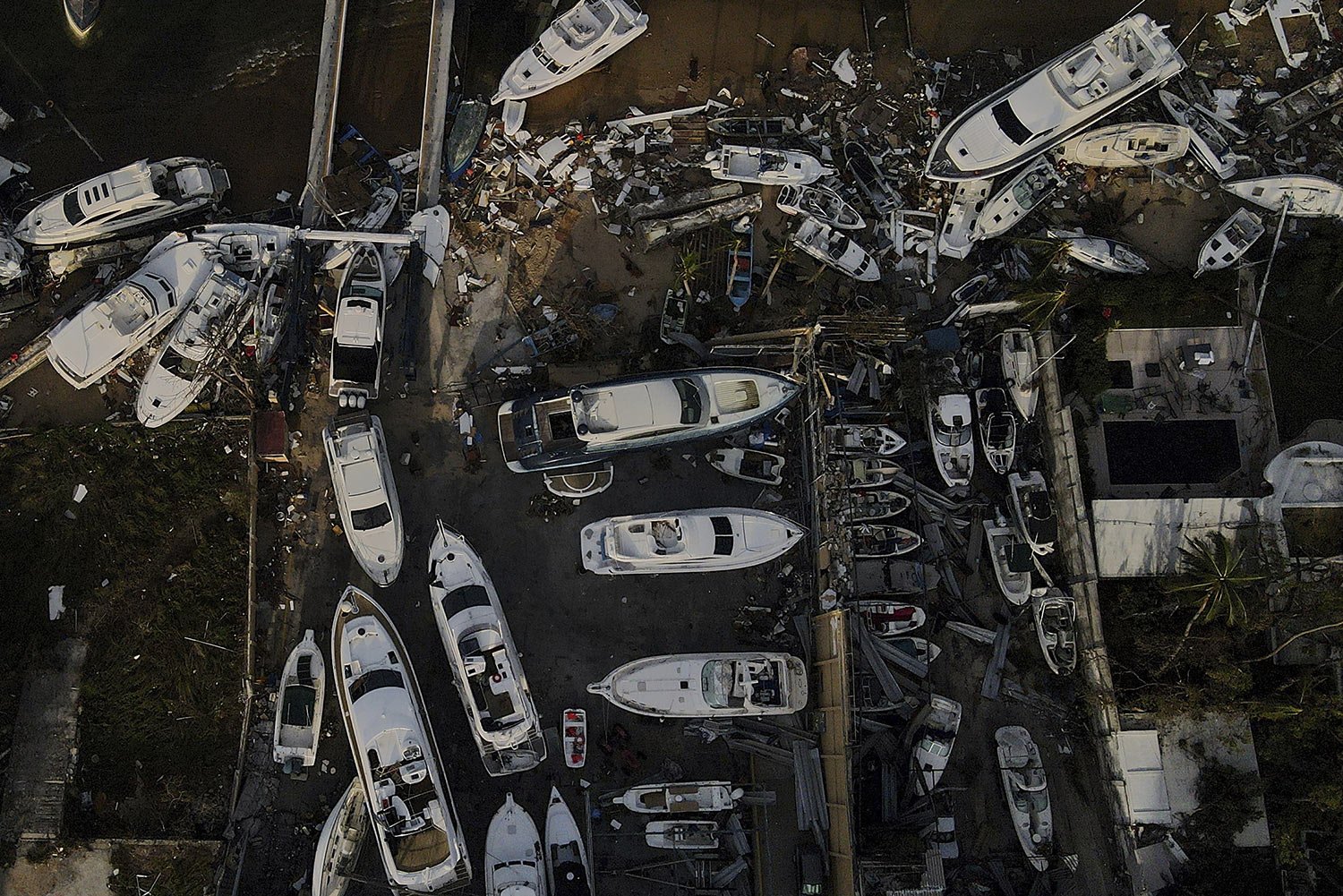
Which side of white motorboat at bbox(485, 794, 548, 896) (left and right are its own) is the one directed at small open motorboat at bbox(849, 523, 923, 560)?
right

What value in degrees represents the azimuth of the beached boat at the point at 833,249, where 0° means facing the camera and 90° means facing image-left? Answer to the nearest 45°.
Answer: approximately 315°

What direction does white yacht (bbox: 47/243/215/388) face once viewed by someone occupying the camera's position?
facing away from the viewer and to the right of the viewer

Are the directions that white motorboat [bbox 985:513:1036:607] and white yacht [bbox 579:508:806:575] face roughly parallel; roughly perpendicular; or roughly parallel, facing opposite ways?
roughly perpendicular

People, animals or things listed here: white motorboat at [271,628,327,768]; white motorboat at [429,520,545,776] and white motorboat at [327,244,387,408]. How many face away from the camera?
3

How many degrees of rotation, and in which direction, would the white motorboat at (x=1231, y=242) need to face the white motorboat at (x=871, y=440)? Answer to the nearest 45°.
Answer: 0° — it already faces it

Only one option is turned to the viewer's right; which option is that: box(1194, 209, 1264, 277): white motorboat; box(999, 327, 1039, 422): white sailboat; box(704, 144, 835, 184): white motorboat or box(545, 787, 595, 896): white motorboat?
box(704, 144, 835, 184): white motorboat

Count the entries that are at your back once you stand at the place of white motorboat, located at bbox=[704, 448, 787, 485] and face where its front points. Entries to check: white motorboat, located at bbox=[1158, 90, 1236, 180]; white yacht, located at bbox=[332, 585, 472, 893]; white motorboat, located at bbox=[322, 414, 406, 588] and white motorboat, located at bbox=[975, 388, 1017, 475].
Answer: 2

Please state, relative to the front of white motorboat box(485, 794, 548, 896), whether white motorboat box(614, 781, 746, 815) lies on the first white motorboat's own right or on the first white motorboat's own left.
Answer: on the first white motorboat's own right

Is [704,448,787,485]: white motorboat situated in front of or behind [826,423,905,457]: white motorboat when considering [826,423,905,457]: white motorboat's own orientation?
behind

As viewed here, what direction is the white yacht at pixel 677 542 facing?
to the viewer's right
